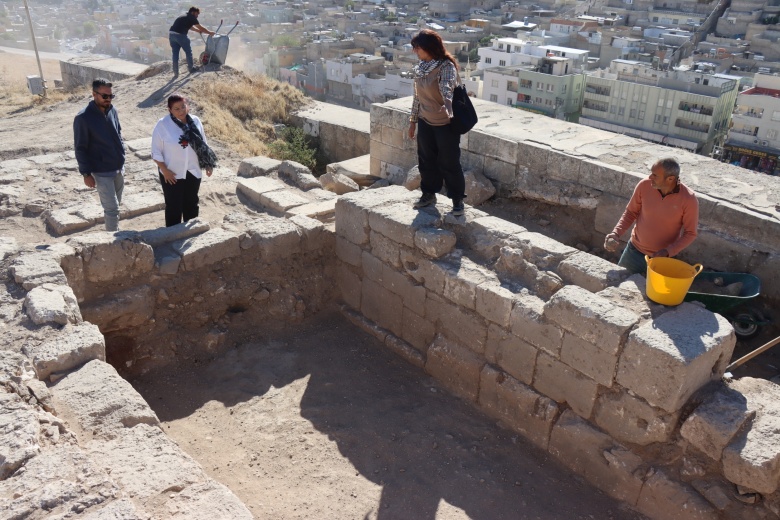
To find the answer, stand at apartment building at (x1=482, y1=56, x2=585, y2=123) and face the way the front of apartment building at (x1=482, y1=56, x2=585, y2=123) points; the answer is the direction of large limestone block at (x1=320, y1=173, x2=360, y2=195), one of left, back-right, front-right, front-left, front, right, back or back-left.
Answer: front-left

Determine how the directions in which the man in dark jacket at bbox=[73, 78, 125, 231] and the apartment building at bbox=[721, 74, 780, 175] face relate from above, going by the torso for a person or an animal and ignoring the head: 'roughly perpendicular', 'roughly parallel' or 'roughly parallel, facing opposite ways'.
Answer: roughly perpendicular

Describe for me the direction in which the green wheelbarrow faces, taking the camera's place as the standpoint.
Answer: facing to the right of the viewer

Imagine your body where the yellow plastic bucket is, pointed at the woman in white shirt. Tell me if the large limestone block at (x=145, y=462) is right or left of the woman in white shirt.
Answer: left

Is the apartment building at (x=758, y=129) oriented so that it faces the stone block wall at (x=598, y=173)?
yes

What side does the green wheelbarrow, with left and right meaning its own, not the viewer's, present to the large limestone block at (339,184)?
back

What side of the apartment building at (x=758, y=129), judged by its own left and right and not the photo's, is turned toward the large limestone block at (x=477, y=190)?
front

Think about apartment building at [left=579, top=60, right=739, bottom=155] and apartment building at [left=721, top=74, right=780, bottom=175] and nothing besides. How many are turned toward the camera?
2

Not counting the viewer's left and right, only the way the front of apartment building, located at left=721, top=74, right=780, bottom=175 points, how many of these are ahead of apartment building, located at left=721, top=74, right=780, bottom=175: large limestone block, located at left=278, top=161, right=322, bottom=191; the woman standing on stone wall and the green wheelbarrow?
3

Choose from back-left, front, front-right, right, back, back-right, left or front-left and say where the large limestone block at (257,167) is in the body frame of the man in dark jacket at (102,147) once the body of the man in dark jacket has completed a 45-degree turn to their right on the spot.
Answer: back-left

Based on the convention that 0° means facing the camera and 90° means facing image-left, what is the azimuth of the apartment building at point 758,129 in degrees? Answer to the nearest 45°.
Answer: approximately 0°

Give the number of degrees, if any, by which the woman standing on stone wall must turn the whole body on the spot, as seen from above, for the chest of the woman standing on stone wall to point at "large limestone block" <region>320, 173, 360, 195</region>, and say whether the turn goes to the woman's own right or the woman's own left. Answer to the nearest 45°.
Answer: approximately 90° to the woman's own right

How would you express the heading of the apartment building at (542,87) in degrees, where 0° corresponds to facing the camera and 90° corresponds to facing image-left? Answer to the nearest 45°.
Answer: approximately 45°

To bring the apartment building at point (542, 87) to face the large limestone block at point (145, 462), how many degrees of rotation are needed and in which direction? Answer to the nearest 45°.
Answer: approximately 45° to its left

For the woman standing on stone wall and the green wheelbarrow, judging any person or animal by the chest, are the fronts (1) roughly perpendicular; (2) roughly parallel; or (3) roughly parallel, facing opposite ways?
roughly perpendicular

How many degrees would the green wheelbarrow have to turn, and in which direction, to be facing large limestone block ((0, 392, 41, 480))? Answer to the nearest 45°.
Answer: approximately 135° to its right
